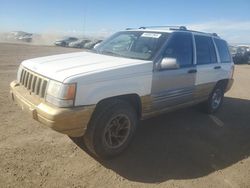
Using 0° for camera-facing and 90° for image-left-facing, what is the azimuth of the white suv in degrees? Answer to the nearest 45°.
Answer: approximately 45°
